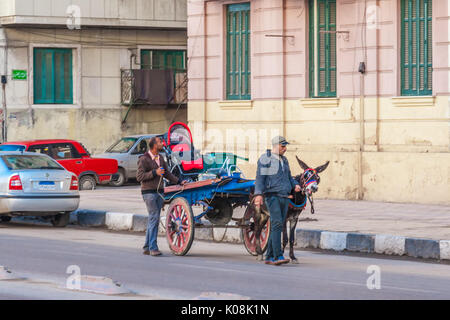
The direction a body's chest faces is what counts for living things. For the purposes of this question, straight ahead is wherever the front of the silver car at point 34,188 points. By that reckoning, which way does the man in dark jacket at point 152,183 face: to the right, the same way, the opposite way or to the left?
the opposite way

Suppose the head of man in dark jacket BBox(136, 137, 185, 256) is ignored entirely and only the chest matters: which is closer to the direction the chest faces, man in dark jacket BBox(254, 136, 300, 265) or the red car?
the man in dark jacket

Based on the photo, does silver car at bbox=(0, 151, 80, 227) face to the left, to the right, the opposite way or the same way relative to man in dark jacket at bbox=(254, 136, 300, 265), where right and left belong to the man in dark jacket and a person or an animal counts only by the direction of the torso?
the opposite way

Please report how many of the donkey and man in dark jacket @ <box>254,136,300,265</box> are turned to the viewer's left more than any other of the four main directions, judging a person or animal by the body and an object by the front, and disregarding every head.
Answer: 0

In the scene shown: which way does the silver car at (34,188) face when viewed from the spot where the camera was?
facing away from the viewer and to the left of the viewer

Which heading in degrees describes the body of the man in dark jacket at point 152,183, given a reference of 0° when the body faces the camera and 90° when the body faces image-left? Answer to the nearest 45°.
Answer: approximately 315°

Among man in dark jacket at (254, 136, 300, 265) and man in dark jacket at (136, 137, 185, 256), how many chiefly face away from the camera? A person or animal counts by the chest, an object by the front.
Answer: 0

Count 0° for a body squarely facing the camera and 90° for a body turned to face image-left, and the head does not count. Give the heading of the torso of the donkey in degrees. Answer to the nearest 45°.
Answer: approximately 315°

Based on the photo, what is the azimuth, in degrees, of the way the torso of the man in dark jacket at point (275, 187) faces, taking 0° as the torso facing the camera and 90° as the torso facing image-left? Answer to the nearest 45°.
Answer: approximately 315°

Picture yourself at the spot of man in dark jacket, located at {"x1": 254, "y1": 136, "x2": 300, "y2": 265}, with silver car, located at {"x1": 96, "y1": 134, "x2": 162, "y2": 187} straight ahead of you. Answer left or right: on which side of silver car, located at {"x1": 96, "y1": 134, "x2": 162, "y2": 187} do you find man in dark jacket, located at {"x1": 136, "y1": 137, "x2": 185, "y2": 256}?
left
